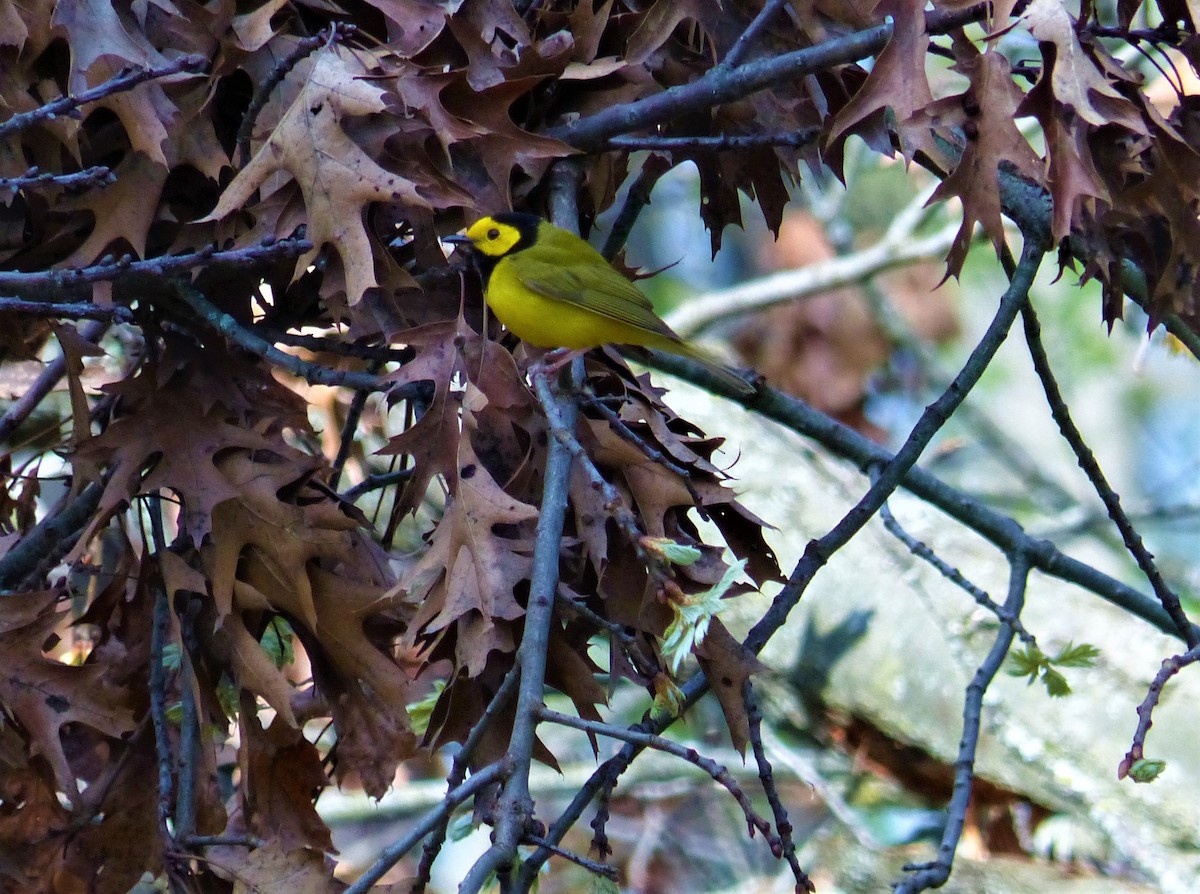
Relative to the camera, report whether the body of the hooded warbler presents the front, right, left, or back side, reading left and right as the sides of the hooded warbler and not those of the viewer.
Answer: left

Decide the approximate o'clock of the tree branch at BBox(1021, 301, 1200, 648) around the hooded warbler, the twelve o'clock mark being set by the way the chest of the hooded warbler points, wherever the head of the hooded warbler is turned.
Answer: The tree branch is roughly at 7 o'clock from the hooded warbler.

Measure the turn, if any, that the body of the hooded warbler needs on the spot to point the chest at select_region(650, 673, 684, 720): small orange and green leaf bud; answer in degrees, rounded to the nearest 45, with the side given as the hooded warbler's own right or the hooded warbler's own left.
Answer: approximately 135° to the hooded warbler's own left

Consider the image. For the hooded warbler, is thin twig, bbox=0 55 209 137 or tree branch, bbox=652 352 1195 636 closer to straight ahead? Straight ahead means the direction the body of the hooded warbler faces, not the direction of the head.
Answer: the thin twig

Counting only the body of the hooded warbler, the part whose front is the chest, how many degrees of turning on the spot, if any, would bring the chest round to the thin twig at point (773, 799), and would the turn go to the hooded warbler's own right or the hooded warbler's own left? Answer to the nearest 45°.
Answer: approximately 135° to the hooded warbler's own left
